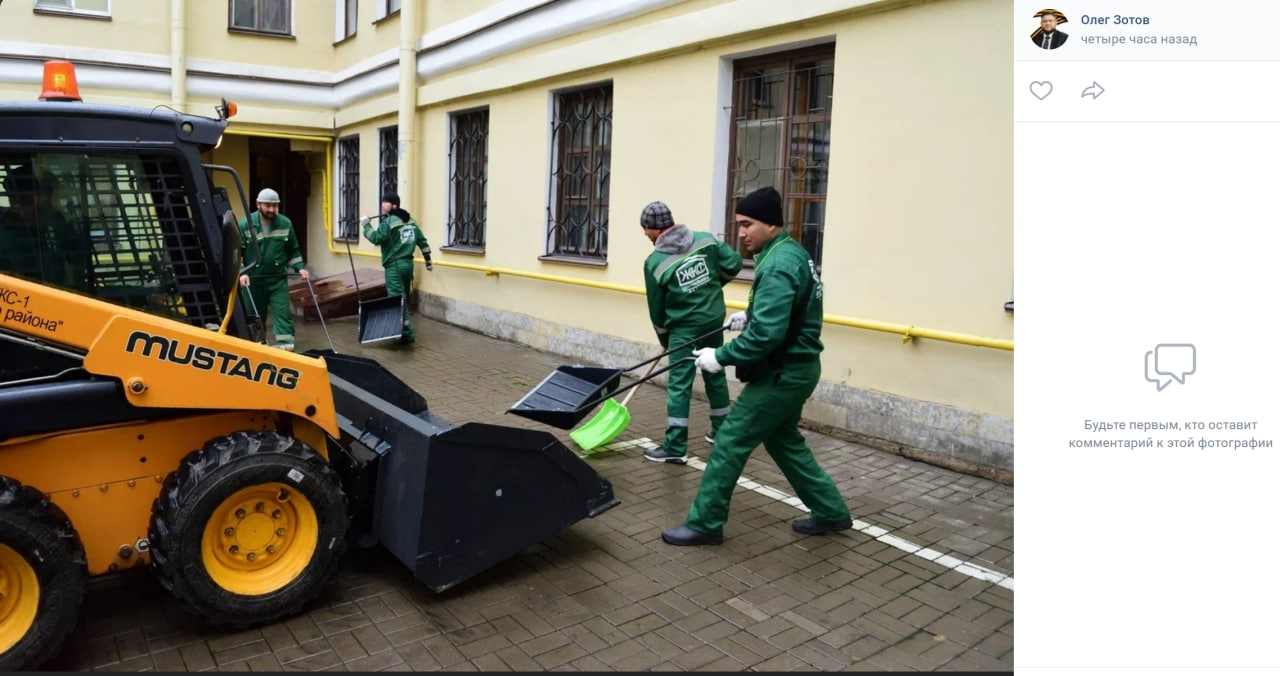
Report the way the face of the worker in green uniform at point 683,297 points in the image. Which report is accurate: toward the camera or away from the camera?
away from the camera

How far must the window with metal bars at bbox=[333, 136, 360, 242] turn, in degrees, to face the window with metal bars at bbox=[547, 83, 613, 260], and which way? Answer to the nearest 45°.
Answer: approximately 45° to its left

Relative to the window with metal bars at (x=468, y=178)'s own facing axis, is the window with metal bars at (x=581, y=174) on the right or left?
on its left

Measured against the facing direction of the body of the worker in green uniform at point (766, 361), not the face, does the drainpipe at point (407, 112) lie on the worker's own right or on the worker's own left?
on the worker's own right

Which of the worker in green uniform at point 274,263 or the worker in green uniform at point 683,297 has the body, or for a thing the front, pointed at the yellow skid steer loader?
the worker in green uniform at point 274,263

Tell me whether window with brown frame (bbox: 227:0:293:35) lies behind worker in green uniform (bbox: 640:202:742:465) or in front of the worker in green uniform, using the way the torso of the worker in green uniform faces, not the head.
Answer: in front

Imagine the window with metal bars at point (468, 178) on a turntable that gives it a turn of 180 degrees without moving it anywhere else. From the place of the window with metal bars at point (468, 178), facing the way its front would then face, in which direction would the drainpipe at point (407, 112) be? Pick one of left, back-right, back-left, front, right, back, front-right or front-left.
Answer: left

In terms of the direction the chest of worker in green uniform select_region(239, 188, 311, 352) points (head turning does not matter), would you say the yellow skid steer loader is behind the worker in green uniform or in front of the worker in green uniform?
in front

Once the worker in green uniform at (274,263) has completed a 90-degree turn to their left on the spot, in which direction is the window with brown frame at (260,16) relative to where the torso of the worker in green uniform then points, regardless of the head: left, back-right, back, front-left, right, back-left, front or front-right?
left

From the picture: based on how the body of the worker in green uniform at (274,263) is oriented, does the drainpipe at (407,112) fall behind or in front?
behind

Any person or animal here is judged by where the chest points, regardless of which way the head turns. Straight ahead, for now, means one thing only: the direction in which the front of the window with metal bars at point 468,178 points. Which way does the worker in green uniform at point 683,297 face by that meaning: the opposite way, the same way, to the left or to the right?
to the right

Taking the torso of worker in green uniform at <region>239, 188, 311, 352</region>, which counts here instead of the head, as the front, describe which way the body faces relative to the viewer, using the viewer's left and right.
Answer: facing the viewer

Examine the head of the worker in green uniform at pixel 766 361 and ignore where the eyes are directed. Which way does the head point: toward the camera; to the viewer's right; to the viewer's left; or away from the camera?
to the viewer's left

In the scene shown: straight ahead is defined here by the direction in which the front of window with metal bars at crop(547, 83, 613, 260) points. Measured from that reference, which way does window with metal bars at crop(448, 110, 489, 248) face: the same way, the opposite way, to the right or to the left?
the same way

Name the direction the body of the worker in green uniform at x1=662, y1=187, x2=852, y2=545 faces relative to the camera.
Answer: to the viewer's left

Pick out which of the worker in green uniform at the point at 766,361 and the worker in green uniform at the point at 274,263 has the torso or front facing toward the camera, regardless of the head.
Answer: the worker in green uniform at the point at 274,263
